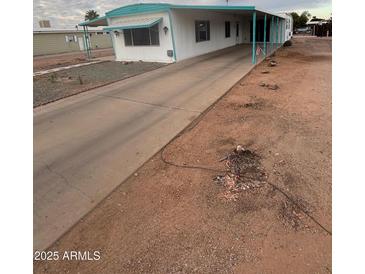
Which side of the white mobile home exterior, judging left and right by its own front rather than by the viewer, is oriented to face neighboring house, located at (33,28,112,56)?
right

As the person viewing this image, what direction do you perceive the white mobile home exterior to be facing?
facing the viewer and to the left of the viewer

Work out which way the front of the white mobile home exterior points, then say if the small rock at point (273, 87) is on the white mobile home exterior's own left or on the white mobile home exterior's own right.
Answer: on the white mobile home exterior's own left
